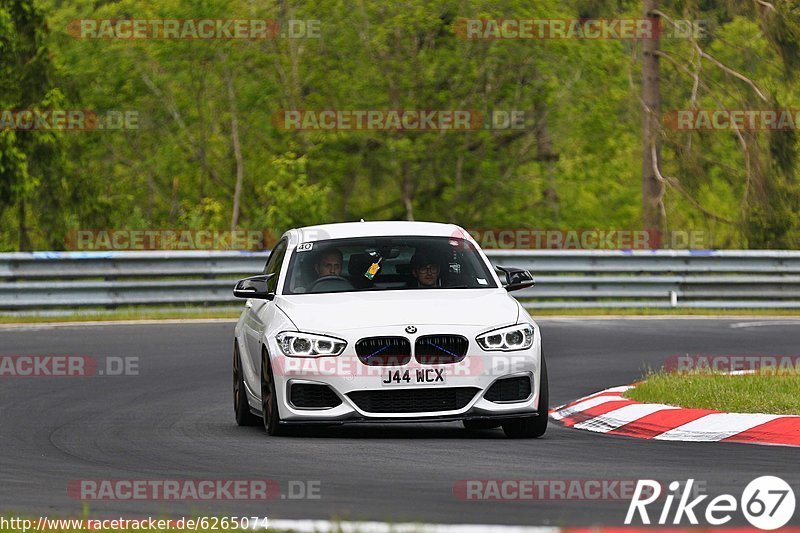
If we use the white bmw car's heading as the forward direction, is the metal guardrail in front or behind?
behind

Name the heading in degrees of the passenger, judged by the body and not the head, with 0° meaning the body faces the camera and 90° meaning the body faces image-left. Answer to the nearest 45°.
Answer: approximately 0°

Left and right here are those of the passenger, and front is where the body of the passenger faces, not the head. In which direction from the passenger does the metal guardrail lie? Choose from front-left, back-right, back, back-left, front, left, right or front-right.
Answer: back

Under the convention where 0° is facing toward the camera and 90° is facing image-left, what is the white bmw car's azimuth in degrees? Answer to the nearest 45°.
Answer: approximately 0°

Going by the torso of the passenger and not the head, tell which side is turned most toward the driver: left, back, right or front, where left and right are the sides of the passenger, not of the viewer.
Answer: right
